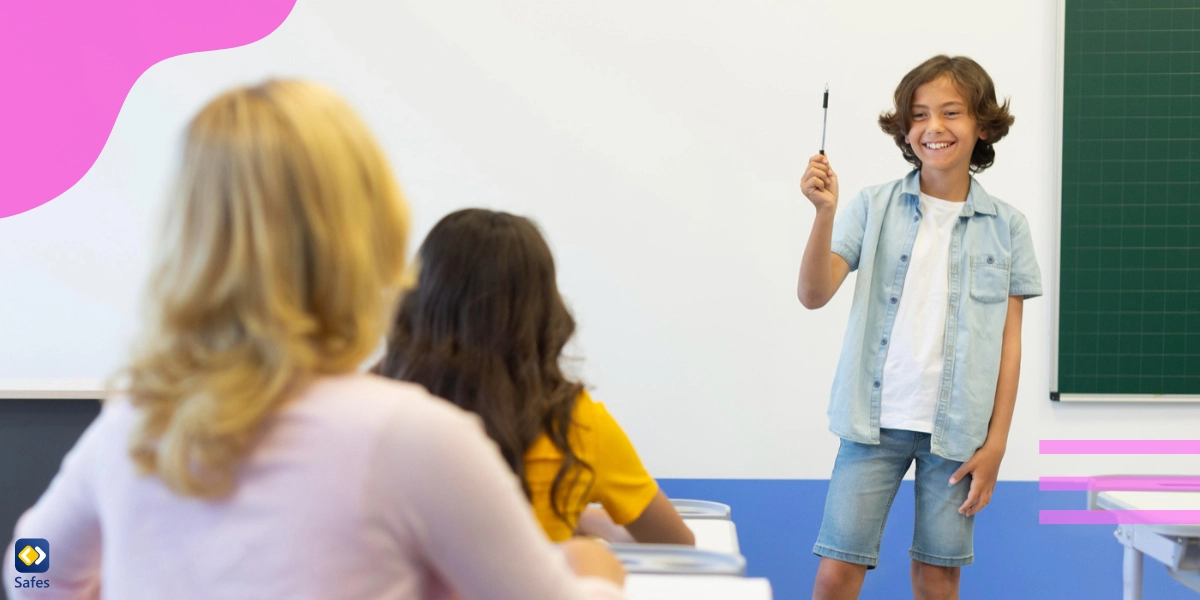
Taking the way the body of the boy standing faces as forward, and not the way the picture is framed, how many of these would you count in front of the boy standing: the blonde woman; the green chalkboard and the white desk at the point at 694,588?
2

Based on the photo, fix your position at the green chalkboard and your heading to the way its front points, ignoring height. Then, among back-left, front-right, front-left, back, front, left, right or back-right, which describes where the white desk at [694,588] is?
front

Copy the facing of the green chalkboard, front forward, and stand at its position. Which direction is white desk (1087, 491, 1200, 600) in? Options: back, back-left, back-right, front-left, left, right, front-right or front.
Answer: front

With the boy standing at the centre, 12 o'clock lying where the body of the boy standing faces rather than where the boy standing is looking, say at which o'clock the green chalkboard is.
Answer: The green chalkboard is roughly at 7 o'clock from the boy standing.

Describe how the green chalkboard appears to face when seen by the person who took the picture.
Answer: facing the viewer

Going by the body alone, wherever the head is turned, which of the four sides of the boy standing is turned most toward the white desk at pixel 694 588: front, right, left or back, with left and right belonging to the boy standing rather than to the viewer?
front

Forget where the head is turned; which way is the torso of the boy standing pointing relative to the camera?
toward the camera

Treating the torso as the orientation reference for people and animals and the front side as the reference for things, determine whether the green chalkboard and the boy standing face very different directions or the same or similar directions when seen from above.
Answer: same or similar directions

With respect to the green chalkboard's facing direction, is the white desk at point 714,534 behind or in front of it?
in front

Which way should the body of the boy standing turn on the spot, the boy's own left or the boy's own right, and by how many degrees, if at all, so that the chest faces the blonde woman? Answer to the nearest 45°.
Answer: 0° — they already face them

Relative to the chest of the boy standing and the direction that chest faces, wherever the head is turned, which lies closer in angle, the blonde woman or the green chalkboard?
the blonde woman

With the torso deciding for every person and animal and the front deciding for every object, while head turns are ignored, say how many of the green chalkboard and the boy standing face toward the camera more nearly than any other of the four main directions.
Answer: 2
